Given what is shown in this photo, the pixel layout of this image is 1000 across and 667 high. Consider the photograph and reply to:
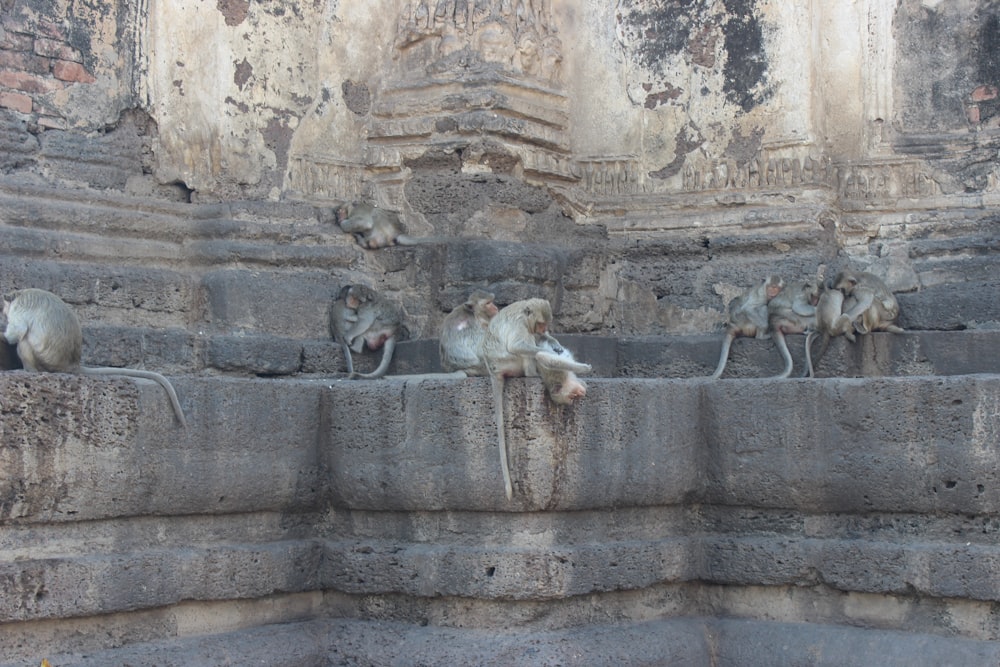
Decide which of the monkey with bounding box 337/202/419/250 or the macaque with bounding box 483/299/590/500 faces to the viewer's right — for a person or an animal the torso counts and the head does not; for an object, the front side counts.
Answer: the macaque

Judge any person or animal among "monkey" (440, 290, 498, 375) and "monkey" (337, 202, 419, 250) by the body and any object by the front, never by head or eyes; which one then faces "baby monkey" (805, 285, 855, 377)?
"monkey" (440, 290, 498, 375)

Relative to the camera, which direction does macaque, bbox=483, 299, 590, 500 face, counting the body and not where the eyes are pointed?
to the viewer's right

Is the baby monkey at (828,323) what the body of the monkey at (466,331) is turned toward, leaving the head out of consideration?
yes

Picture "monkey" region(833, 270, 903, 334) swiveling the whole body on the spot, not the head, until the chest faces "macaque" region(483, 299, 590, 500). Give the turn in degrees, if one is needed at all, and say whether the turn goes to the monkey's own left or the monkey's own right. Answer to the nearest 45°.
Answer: approximately 45° to the monkey's own left

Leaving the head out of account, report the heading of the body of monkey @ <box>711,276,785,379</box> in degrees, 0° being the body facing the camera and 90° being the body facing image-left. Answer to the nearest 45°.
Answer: approximately 270°

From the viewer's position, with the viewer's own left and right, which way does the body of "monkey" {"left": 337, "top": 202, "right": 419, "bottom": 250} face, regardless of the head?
facing to the left of the viewer

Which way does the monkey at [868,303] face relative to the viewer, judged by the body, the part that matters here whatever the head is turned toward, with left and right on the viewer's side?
facing to the left of the viewer

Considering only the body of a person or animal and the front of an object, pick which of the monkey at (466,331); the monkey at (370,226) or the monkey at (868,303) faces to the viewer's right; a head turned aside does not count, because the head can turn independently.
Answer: the monkey at (466,331)

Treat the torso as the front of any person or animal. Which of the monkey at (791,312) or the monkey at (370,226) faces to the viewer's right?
the monkey at (791,312)

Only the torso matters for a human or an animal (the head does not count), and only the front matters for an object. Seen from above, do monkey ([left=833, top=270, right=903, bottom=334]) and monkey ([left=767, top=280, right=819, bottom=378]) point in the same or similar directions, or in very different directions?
very different directions
